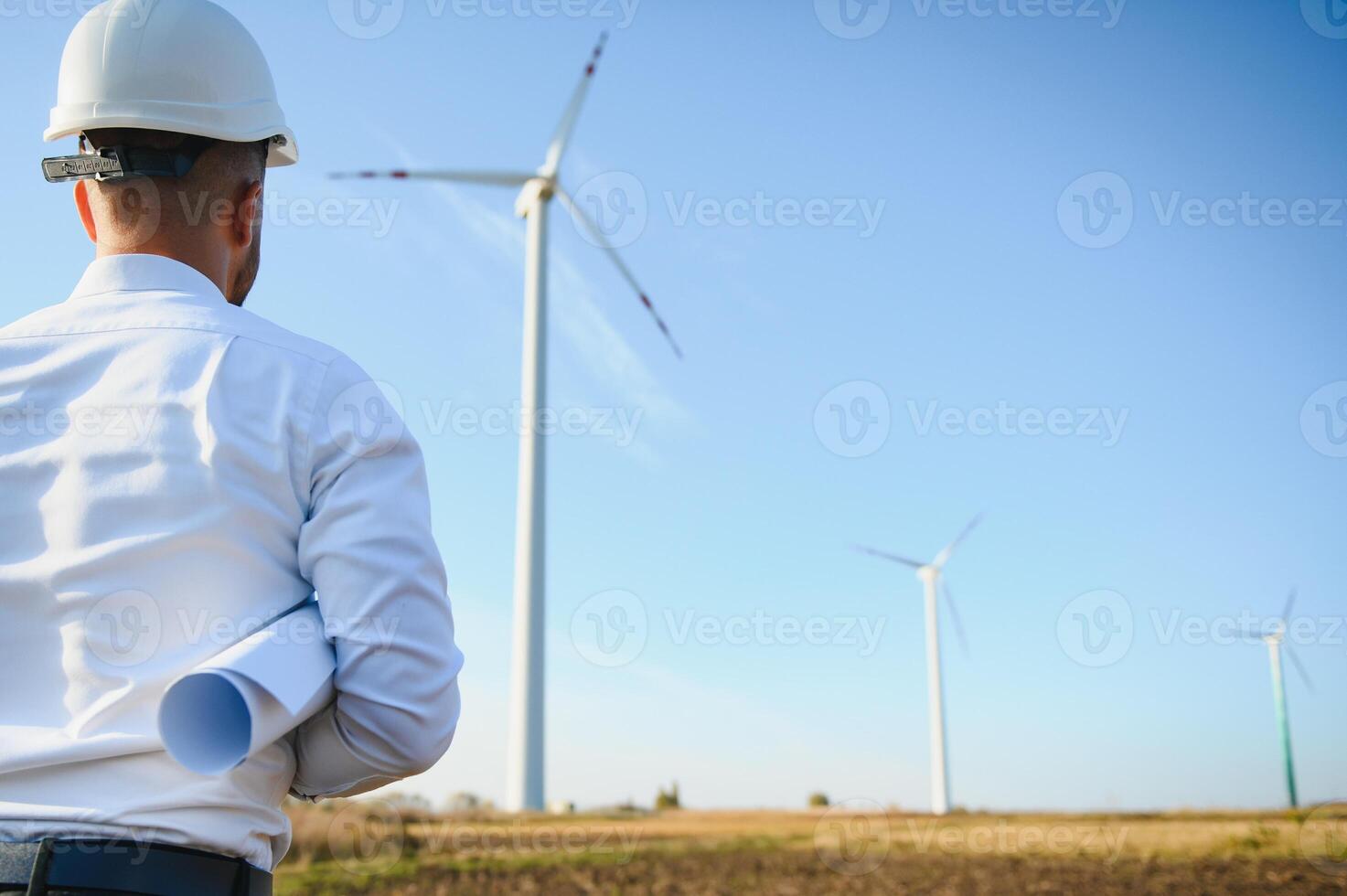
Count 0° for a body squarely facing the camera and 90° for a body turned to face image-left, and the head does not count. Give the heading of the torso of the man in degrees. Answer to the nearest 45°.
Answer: approximately 180°

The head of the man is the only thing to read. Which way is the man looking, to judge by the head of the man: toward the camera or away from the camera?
away from the camera
